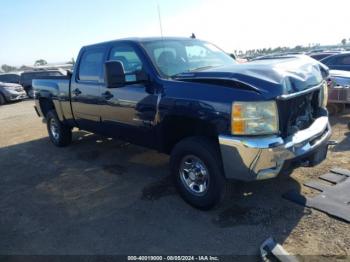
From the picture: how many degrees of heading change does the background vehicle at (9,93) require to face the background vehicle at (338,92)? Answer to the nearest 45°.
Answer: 0° — it already faces it

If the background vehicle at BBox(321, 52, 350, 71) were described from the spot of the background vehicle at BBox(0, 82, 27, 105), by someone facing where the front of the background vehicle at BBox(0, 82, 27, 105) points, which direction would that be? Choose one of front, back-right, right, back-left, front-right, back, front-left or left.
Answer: front

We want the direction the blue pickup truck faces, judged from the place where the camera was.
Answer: facing the viewer and to the right of the viewer

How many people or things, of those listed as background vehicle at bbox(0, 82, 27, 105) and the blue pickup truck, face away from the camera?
0

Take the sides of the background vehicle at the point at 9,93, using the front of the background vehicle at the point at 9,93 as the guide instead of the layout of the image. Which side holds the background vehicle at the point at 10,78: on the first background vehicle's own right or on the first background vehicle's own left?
on the first background vehicle's own left

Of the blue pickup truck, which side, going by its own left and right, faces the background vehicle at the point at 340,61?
left

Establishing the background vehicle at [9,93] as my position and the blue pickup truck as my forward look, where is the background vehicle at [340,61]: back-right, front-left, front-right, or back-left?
front-left
